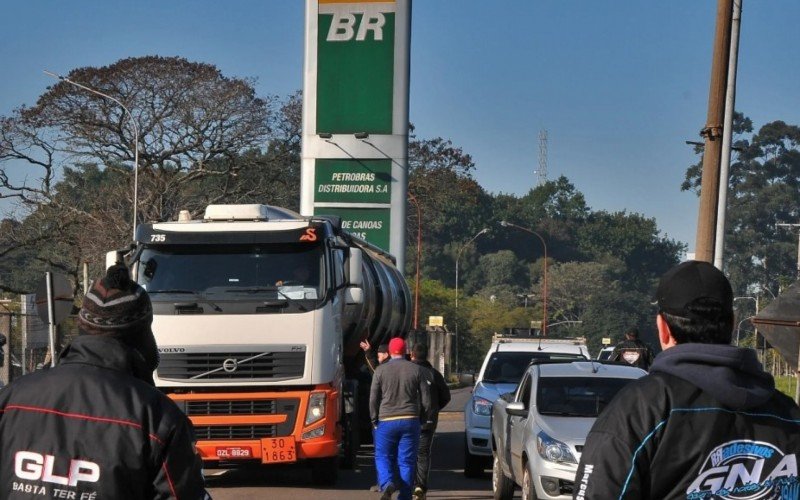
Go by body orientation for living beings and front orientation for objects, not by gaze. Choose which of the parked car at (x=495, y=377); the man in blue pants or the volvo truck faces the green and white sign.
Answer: the man in blue pants

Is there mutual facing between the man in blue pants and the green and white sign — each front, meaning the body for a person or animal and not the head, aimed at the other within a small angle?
yes

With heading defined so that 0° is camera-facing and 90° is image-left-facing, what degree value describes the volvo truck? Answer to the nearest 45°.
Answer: approximately 0°

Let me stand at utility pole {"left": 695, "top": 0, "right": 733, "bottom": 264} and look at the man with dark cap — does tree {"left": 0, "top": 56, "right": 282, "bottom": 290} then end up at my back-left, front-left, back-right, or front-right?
back-right

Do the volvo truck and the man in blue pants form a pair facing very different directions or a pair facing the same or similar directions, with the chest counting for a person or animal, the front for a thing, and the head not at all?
very different directions

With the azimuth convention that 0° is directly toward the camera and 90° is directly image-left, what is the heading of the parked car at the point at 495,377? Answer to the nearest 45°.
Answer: approximately 0°

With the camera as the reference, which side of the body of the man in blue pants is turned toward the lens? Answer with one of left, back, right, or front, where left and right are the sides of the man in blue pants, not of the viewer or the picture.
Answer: back

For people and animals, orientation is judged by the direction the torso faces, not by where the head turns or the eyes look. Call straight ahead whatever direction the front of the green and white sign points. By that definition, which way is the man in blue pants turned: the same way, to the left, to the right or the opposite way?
the opposite way

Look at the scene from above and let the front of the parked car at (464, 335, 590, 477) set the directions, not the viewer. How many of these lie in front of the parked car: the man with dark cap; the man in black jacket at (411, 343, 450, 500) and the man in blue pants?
3

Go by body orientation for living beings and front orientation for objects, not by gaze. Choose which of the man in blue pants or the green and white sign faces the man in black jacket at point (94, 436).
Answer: the green and white sign

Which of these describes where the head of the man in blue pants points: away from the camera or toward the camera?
away from the camera
